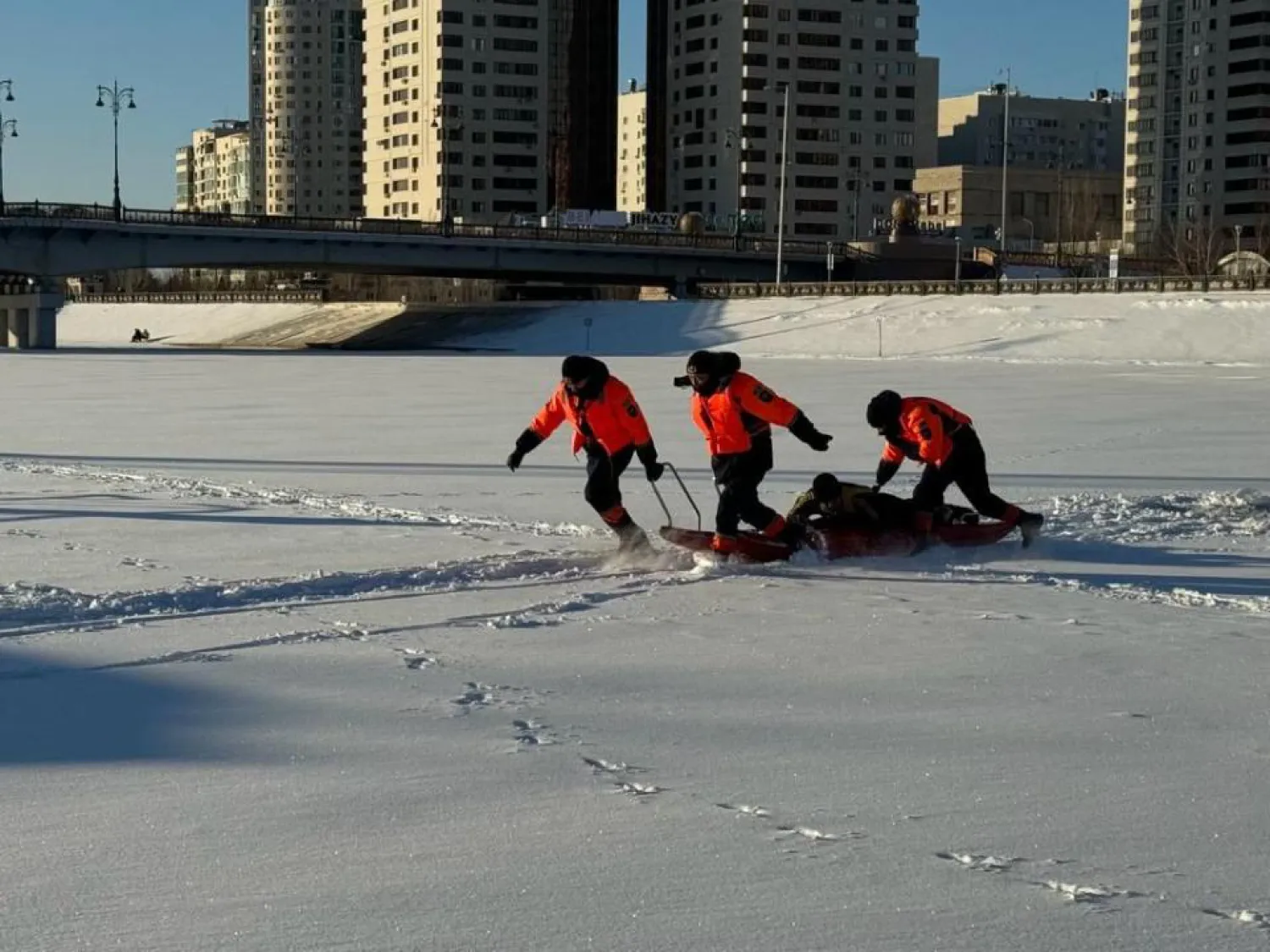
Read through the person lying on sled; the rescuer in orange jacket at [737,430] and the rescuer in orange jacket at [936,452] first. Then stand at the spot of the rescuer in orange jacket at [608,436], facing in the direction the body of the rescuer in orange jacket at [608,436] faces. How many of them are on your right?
0

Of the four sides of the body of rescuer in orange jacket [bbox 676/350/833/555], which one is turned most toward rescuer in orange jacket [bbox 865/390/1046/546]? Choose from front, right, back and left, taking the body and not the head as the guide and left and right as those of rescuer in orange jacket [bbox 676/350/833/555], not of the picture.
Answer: back

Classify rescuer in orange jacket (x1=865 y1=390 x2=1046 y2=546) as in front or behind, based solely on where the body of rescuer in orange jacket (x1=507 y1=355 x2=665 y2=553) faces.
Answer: behind

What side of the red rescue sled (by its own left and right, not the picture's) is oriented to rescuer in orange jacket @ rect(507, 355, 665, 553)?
front

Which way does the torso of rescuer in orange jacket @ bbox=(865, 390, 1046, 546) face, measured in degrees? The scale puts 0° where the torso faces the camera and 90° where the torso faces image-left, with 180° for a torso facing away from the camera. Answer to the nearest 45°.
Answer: approximately 90°

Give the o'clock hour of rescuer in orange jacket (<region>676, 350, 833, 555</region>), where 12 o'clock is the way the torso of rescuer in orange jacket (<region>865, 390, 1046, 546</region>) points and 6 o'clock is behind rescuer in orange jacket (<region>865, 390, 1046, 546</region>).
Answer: rescuer in orange jacket (<region>676, 350, 833, 555</region>) is roughly at 11 o'clock from rescuer in orange jacket (<region>865, 390, 1046, 546</region>).

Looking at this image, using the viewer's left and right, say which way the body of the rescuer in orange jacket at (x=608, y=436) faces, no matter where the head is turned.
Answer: facing the viewer and to the left of the viewer

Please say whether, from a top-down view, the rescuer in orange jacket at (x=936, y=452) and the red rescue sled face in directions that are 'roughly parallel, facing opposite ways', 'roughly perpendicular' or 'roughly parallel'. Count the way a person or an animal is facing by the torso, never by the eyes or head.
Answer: roughly parallel

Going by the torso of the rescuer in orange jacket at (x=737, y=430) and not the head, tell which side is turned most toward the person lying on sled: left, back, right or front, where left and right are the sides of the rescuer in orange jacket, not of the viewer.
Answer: back

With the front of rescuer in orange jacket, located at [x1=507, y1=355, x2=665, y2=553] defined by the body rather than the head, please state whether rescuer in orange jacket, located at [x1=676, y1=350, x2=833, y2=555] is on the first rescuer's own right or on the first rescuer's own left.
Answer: on the first rescuer's own left

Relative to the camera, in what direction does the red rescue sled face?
facing to the left of the viewer

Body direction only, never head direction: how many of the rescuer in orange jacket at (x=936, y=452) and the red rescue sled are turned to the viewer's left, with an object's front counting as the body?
2

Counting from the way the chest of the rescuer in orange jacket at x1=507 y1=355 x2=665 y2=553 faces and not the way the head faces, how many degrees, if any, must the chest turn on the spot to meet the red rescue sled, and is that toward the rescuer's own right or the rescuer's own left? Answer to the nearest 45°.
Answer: approximately 135° to the rescuer's own left

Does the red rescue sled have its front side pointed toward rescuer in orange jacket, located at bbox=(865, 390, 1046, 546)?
no
